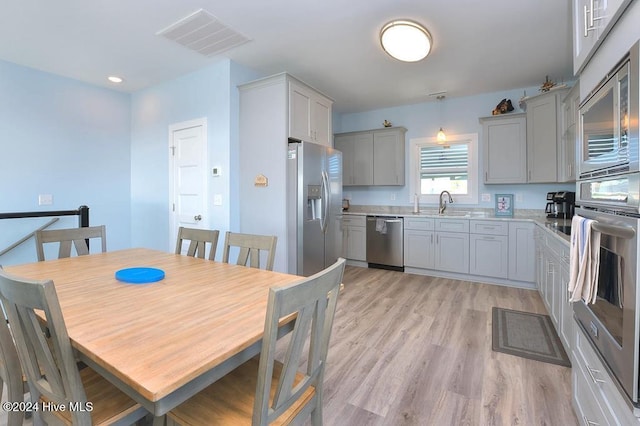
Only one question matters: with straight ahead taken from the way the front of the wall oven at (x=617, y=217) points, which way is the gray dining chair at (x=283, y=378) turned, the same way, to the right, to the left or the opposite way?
the same way

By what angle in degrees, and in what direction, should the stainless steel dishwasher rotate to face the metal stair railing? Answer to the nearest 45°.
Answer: approximately 45° to its right

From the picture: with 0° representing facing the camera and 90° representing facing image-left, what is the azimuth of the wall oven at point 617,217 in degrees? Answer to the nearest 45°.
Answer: approximately 90°

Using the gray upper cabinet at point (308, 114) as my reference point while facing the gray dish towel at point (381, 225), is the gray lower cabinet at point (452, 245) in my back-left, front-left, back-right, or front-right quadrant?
front-right

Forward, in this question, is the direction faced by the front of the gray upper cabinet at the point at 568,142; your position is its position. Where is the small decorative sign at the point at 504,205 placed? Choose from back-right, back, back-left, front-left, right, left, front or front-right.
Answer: front-right

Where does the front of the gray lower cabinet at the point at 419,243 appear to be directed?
toward the camera

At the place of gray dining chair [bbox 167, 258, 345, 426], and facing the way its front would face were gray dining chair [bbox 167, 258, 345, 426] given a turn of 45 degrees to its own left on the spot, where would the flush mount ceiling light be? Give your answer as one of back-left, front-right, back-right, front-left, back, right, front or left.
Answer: back-right

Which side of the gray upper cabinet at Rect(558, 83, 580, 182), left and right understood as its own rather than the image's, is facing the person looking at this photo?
left

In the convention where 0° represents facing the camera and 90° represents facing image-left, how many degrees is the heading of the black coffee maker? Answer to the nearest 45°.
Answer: approximately 45°

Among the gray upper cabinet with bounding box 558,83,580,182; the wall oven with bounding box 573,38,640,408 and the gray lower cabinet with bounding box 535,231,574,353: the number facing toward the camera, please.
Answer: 0

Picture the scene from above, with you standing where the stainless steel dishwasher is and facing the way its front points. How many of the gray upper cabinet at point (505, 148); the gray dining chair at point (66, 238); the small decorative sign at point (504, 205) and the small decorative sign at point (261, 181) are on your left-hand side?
2

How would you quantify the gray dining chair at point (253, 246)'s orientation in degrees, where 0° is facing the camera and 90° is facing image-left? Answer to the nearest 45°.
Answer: approximately 45°

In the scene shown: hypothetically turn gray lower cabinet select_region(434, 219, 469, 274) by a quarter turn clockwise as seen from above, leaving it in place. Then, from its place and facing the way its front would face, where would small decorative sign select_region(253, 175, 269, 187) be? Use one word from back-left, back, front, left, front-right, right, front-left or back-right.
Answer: front-left

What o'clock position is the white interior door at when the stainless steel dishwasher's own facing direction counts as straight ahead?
The white interior door is roughly at 2 o'clock from the stainless steel dishwasher.

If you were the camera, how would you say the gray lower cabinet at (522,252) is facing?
facing the viewer

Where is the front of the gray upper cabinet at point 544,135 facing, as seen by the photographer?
facing the viewer and to the left of the viewer

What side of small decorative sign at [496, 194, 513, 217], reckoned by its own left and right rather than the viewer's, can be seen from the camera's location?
front

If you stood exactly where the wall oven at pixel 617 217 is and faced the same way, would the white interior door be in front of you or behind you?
in front

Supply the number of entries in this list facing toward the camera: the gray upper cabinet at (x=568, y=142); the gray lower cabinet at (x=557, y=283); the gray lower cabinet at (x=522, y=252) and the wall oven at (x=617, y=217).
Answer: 1

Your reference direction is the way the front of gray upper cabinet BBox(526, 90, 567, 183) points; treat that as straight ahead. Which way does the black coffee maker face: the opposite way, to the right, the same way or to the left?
the same way

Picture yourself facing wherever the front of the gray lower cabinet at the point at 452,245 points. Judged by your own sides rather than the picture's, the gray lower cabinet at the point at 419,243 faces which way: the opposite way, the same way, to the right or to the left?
the same way
